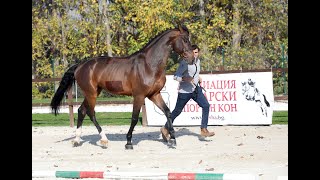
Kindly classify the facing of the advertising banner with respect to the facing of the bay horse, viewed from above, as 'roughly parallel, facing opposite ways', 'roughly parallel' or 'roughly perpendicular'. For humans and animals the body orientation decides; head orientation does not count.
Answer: roughly perpendicular

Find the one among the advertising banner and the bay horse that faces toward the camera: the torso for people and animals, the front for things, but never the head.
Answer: the advertising banner

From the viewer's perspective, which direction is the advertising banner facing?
toward the camera

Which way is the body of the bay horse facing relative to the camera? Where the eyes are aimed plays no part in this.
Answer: to the viewer's right

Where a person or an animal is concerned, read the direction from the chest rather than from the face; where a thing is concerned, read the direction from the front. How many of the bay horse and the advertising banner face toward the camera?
1

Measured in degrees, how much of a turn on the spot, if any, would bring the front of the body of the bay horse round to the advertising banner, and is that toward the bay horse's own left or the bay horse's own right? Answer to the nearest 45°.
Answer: approximately 45° to the bay horse's own left

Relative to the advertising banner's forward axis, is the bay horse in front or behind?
in front
